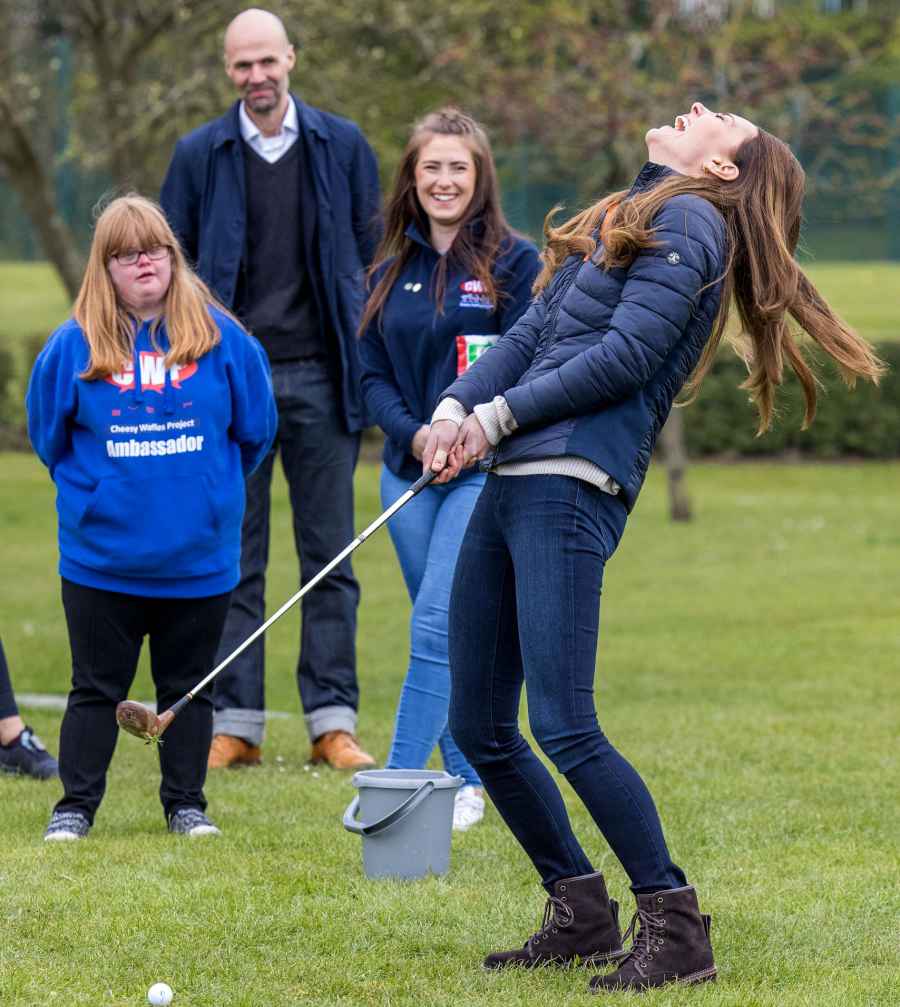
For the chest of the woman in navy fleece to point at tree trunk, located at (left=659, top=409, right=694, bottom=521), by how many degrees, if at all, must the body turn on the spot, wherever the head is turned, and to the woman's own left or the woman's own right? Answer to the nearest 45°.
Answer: approximately 180°

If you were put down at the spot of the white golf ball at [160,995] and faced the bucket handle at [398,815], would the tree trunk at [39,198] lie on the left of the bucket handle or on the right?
left

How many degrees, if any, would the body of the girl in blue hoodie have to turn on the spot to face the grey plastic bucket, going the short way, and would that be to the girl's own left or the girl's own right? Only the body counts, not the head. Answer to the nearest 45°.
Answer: approximately 45° to the girl's own left

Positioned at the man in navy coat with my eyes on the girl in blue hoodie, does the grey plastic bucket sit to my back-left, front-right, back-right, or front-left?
front-left

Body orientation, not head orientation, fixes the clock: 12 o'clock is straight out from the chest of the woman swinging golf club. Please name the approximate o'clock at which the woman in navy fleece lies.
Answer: The woman in navy fleece is roughly at 4 o'clock from the woman swinging golf club.

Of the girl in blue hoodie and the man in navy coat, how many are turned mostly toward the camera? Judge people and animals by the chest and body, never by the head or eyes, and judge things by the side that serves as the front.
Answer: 2

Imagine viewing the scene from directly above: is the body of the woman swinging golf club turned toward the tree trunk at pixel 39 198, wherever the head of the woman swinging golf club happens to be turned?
no

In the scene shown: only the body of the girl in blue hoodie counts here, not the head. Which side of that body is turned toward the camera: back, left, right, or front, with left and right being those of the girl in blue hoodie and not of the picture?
front

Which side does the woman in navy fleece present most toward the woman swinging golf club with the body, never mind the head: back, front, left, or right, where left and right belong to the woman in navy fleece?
front

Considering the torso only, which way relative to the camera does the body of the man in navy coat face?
toward the camera

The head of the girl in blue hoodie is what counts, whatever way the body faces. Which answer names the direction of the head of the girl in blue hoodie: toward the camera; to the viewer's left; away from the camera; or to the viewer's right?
toward the camera

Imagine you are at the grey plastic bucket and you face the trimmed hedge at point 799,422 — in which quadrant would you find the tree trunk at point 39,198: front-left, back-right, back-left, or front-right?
front-left

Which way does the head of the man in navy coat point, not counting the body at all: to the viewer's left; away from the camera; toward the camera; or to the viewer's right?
toward the camera

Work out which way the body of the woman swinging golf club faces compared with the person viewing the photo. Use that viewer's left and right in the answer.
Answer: facing the viewer and to the left of the viewer

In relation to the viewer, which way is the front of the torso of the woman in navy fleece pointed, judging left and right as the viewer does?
facing the viewer

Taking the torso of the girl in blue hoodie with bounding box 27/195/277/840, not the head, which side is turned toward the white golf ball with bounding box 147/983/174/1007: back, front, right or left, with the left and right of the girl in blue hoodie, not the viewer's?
front
